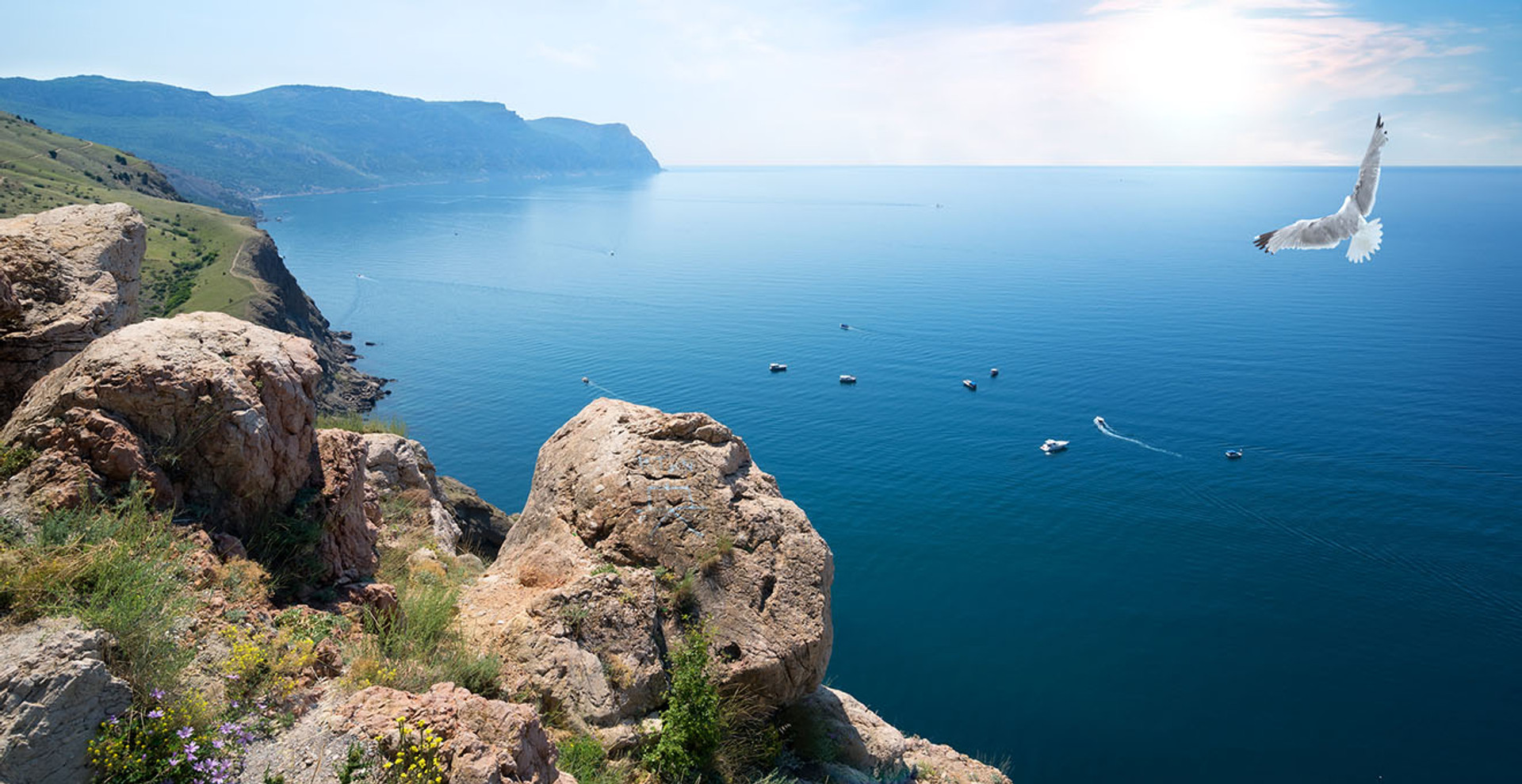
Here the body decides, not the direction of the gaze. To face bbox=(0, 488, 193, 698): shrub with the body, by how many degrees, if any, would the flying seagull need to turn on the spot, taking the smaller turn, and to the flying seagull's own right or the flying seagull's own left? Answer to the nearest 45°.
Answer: approximately 90° to the flying seagull's own left

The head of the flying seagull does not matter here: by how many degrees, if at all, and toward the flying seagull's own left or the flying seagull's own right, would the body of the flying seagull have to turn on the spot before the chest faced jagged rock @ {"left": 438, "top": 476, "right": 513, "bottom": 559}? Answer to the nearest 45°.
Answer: approximately 45° to the flying seagull's own left

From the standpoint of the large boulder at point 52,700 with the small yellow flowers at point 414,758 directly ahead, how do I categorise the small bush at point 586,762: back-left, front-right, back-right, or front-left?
front-left

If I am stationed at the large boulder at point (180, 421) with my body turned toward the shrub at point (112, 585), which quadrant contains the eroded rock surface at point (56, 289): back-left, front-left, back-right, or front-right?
back-right

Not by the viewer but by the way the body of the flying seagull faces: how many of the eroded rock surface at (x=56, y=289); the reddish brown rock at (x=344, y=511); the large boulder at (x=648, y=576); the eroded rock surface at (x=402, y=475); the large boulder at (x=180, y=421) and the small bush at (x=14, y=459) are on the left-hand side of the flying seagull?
6

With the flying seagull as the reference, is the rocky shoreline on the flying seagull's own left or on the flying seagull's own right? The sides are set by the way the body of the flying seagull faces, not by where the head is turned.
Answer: on the flying seagull's own left

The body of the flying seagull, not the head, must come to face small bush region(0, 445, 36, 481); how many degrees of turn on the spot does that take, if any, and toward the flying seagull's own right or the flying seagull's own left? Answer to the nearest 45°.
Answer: approximately 90° to the flying seagull's own left

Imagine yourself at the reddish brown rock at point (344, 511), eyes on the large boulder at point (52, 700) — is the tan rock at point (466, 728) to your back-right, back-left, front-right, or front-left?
front-left

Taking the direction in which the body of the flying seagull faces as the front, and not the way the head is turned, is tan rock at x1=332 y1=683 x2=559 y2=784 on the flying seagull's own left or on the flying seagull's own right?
on the flying seagull's own left

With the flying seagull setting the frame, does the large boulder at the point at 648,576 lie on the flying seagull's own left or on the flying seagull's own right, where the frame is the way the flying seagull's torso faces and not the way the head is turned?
on the flying seagull's own left

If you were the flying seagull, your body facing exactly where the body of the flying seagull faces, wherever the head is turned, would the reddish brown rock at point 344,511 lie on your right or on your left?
on your left

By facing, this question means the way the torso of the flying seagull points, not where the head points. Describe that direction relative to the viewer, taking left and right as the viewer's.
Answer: facing away from the viewer and to the left of the viewer

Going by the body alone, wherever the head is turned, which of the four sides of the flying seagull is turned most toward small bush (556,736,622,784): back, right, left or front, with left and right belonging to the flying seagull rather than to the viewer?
left

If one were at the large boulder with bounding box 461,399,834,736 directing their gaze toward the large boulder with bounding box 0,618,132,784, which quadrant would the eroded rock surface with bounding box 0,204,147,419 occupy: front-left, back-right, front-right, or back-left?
front-right
